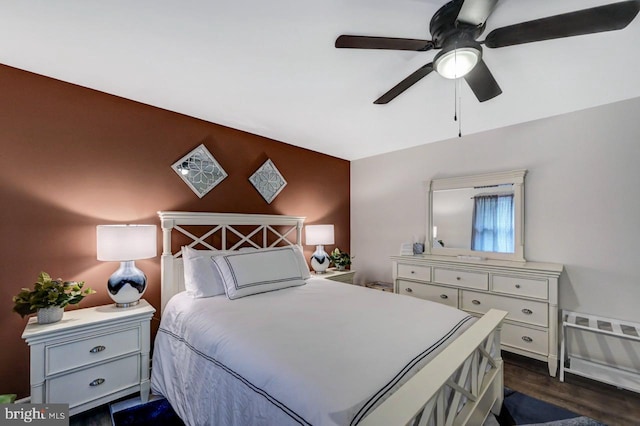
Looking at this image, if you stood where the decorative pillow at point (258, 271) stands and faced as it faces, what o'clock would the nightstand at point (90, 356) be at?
The nightstand is roughly at 4 o'clock from the decorative pillow.

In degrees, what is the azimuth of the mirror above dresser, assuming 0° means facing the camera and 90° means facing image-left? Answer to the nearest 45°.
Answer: approximately 45°

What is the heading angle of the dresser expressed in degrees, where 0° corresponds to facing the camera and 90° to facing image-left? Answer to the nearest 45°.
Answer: approximately 45°

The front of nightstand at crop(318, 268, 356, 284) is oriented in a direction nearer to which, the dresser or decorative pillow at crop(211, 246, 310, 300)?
the dresser
